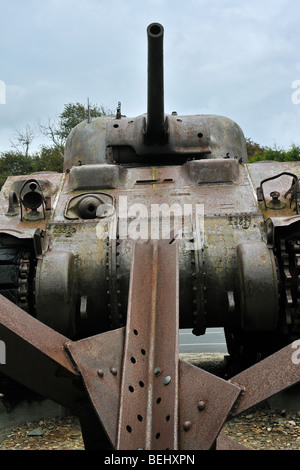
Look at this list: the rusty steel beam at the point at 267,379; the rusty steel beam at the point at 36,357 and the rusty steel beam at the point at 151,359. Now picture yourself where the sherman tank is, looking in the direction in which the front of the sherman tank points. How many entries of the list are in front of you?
3

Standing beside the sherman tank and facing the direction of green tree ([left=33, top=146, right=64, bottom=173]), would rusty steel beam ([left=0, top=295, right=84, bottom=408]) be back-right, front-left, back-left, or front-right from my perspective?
back-left

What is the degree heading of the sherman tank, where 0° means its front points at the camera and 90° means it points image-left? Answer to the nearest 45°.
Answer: approximately 0°

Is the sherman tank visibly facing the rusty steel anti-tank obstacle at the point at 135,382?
yes

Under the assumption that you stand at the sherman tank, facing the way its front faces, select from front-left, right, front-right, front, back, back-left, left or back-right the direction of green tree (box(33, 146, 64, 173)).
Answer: back

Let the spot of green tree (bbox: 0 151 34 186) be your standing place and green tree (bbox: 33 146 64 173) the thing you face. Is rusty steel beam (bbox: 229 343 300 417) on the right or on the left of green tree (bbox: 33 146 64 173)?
right

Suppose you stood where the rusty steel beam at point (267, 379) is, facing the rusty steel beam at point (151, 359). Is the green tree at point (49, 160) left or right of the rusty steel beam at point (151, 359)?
right

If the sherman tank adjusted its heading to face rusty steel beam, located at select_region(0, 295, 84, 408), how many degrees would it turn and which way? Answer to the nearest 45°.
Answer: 0° — it already faces it

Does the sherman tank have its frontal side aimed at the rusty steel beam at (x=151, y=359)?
yes

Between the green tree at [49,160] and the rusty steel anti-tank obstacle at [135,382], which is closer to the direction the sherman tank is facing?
the rusty steel anti-tank obstacle

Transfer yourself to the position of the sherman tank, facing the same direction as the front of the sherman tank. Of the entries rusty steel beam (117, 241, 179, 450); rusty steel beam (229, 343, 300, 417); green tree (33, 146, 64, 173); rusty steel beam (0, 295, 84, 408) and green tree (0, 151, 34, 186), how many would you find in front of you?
3
